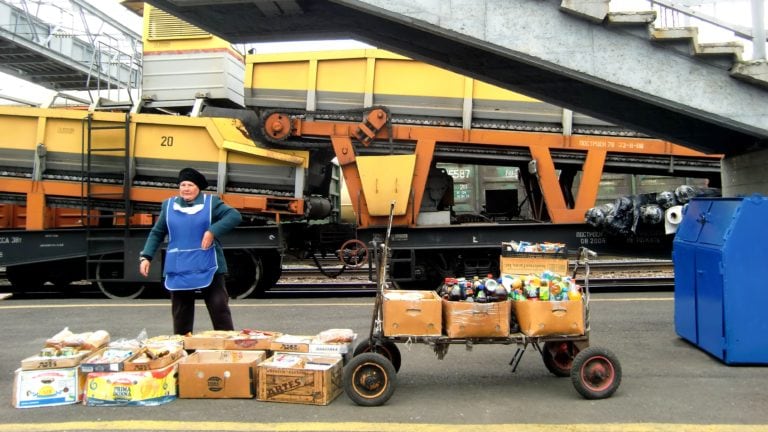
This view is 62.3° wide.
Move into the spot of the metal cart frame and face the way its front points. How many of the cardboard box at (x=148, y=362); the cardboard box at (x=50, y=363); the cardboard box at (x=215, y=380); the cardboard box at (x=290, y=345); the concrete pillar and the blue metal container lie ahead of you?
4

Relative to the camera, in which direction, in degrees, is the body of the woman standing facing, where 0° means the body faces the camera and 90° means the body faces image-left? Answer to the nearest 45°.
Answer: approximately 45°

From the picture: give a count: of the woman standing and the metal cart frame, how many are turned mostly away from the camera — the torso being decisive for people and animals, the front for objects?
0

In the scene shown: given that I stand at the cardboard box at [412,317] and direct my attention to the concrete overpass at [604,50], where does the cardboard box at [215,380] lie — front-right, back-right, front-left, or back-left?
back-left

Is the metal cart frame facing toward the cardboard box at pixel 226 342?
yes

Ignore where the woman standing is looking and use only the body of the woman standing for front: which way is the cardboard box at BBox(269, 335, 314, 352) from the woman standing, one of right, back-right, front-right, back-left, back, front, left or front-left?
left

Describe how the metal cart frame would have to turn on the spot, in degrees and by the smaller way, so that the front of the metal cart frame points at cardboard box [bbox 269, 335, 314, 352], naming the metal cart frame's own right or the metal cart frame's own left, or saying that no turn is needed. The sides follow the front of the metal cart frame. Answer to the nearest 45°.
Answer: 0° — it already faces it

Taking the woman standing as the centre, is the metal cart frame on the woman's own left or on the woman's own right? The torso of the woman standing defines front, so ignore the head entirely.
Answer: on the woman's own left

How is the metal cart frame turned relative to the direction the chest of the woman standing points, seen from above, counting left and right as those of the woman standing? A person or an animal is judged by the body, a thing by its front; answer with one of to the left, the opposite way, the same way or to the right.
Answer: to the right

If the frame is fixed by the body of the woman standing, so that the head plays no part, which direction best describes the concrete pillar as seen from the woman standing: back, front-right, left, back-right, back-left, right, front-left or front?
back-left

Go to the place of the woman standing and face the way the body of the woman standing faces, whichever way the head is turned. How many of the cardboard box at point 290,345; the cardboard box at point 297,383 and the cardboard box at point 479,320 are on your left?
3

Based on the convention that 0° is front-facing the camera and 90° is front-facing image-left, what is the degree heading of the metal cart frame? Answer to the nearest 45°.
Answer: approximately 90°
